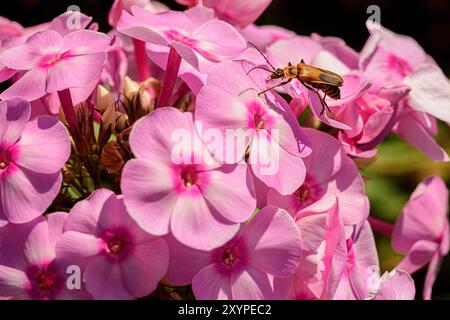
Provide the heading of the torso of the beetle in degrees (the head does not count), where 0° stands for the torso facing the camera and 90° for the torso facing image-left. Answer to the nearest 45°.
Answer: approximately 90°
